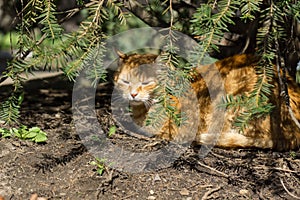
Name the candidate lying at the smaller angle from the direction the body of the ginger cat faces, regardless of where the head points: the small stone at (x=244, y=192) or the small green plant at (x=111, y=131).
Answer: the small green plant

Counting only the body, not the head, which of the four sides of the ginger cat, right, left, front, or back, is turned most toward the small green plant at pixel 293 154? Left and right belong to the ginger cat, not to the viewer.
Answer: back

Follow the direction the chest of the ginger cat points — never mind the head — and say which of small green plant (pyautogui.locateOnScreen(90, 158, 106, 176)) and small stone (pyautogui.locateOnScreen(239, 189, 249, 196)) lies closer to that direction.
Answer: the small green plant

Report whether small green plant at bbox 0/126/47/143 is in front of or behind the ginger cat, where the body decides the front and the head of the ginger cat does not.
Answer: in front

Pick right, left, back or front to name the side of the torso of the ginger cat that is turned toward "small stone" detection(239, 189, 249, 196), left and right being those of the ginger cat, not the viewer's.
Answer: left

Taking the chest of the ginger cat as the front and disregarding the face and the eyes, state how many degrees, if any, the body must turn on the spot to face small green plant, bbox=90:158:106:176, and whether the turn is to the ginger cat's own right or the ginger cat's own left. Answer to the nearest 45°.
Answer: approximately 45° to the ginger cat's own left

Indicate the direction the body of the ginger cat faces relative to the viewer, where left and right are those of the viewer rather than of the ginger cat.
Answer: facing to the left of the viewer

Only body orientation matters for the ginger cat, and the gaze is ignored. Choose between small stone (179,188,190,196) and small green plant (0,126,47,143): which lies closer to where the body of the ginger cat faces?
the small green plant

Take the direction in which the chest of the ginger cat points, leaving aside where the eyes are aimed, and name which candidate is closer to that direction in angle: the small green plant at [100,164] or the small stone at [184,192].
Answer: the small green plant

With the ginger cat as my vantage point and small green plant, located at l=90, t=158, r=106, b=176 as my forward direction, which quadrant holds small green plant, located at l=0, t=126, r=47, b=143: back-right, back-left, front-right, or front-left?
front-right

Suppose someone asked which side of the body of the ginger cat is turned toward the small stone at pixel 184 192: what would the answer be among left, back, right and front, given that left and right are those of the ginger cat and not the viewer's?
left
